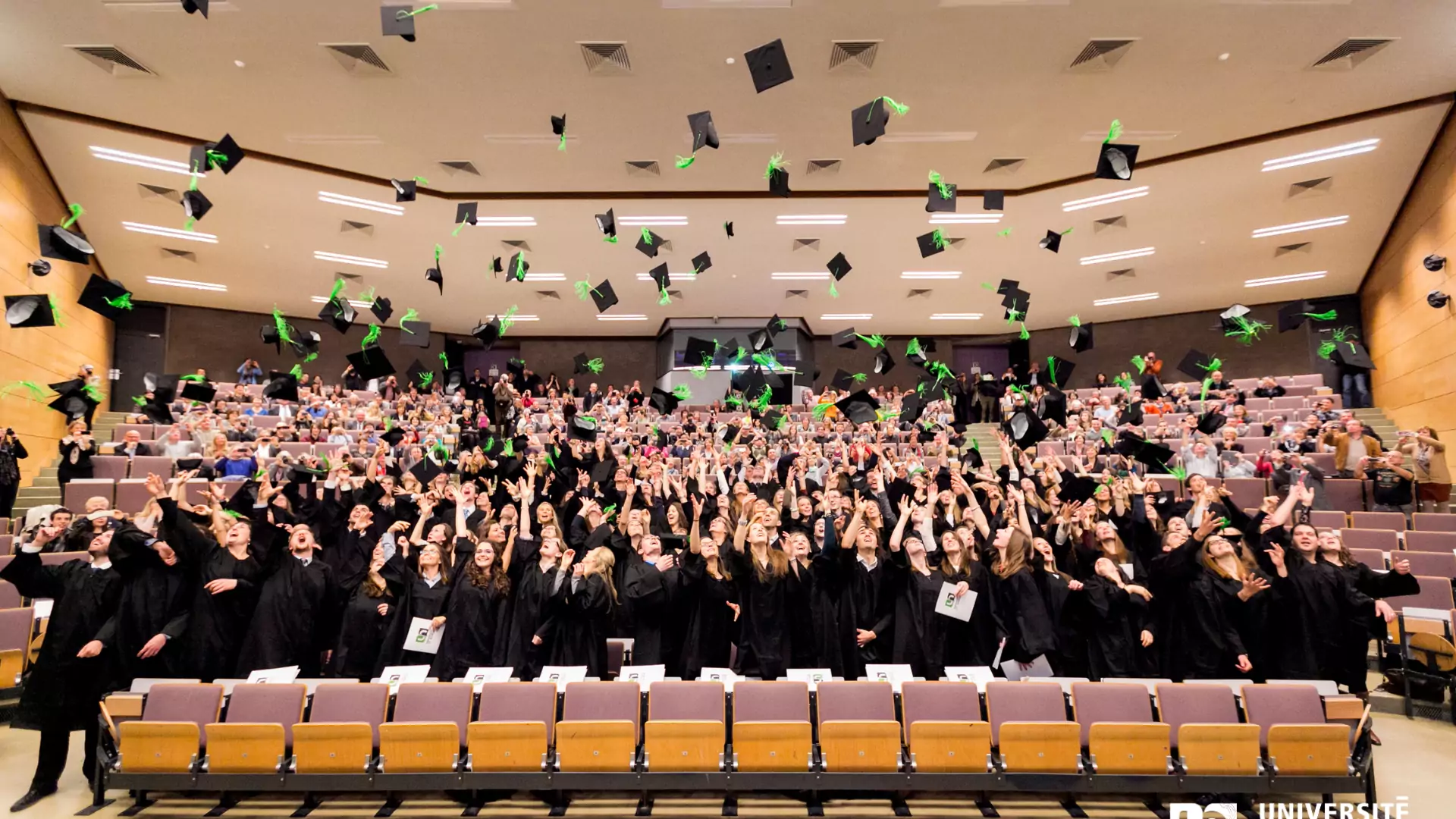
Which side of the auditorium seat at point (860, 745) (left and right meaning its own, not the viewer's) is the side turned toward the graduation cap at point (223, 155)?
right

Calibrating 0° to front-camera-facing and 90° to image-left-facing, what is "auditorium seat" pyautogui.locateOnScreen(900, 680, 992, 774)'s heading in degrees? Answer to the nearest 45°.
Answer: approximately 0°

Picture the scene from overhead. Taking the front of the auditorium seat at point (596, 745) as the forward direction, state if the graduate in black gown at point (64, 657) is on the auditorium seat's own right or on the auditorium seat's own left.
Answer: on the auditorium seat's own right

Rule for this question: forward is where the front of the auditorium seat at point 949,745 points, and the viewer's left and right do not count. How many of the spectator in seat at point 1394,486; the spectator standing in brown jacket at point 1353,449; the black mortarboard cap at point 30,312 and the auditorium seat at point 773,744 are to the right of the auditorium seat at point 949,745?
2

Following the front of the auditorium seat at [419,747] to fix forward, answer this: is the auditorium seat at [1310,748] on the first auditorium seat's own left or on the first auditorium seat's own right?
on the first auditorium seat's own left

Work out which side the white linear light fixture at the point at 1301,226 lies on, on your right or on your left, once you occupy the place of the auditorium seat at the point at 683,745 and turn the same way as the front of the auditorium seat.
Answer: on your left
